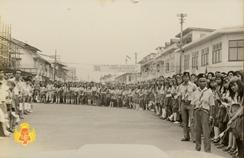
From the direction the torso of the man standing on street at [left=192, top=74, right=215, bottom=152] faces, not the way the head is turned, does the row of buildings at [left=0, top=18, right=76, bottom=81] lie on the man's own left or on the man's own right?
on the man's own right

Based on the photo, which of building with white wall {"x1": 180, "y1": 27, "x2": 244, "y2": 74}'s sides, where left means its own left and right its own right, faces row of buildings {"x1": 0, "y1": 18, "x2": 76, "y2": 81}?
front

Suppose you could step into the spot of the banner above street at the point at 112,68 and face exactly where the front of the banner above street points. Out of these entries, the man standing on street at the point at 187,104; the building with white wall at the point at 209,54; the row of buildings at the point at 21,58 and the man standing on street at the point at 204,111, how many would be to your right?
1

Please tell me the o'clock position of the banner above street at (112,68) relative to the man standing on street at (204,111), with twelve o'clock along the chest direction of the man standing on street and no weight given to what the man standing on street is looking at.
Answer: The banner above street is roughly at 5 o'clock from the man standing on street.

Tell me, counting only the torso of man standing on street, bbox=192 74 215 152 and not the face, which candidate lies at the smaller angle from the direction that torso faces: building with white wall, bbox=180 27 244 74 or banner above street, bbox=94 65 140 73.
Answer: the banner above street

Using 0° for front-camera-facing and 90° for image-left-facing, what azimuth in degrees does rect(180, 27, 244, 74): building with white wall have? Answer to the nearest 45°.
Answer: approximately 45°

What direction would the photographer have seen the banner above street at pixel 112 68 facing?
facing the viewer

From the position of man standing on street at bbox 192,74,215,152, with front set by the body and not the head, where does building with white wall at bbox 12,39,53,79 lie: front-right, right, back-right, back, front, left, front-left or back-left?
right

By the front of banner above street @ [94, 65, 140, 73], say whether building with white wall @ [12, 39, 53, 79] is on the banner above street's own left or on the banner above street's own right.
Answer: on the banner above street's own right
